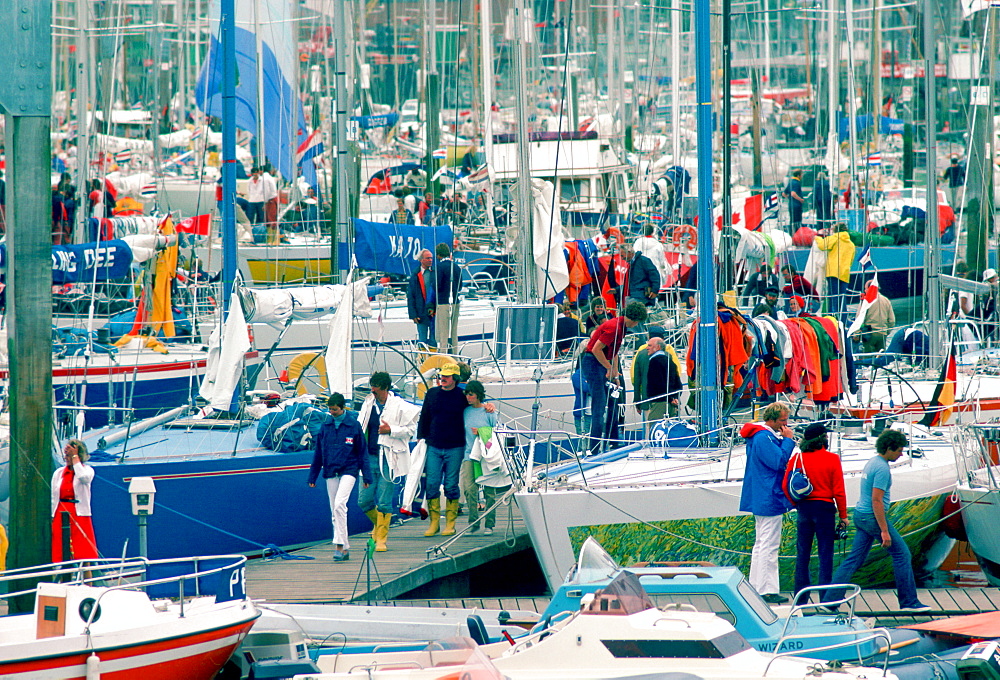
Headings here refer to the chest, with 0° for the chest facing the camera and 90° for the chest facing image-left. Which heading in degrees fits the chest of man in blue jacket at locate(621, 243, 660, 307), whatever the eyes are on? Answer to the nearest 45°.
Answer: approximately 45°

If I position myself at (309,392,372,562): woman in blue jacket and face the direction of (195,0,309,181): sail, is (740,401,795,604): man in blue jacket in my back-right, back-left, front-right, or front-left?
back-right

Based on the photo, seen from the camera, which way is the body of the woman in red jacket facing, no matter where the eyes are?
away from the camera

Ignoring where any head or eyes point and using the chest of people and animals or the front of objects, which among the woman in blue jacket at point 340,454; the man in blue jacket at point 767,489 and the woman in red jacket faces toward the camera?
the woman in blue jacket at point 340,454

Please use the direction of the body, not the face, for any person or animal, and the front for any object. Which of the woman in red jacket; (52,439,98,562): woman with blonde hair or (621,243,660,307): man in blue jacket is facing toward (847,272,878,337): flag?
the woman in red jacket

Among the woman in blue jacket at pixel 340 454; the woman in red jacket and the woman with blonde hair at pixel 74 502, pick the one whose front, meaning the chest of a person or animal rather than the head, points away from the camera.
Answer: the woman in red jacket

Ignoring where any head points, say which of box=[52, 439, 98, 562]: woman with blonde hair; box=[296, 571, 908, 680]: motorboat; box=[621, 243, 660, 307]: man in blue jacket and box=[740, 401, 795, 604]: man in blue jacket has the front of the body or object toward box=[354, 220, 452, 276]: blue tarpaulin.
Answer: box=[621, 243, 660, 307]: man in blue jacket

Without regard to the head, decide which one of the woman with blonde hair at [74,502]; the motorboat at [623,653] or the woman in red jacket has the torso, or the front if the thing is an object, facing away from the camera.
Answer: the woman in red jacket

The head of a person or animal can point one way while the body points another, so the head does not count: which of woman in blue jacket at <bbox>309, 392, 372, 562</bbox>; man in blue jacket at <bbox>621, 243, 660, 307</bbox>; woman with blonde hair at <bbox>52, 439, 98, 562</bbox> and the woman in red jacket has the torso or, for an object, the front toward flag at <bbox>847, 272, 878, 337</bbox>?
the woman in red jacket

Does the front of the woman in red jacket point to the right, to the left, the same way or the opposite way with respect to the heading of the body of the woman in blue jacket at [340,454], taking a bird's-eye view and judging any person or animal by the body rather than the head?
the opposite way

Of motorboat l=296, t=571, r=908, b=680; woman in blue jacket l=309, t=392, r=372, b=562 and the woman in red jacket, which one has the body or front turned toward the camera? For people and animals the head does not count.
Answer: the woman in blue jacket

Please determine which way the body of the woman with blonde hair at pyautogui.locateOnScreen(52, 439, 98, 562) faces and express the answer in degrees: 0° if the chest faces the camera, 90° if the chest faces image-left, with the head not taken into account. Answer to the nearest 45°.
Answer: approximately 45°
